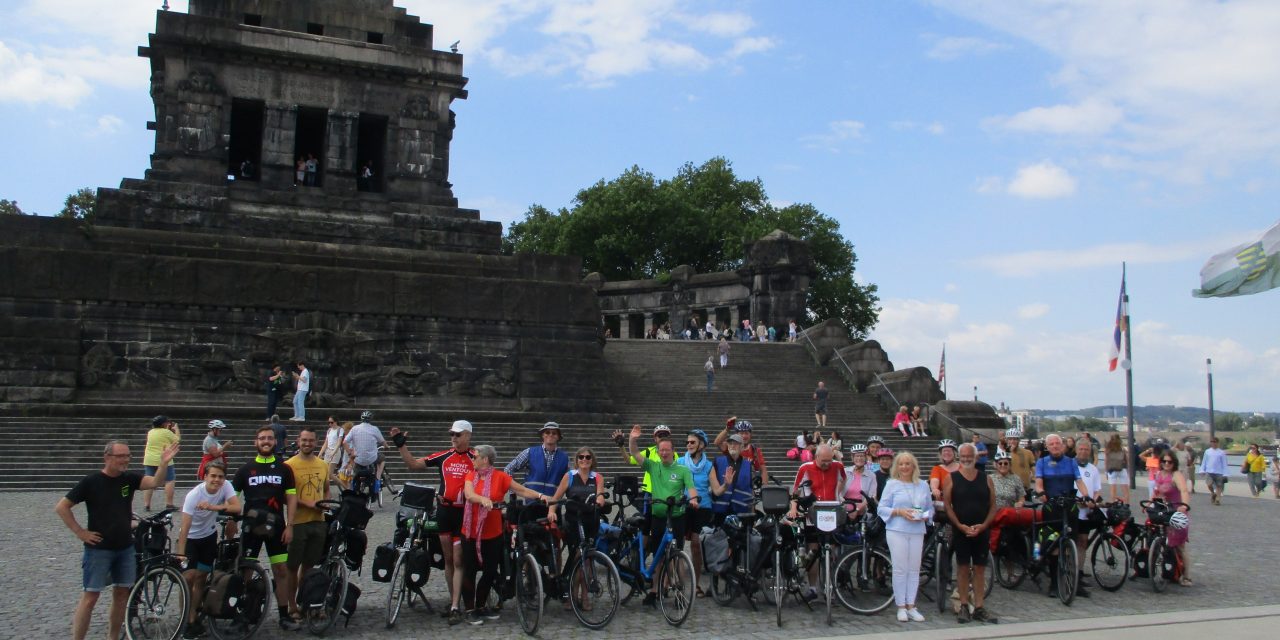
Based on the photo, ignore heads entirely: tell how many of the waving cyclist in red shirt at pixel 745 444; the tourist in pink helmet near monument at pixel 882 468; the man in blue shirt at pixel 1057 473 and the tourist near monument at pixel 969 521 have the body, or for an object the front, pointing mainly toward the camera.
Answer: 4

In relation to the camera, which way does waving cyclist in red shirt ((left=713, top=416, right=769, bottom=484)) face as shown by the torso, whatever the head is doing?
toward the camera

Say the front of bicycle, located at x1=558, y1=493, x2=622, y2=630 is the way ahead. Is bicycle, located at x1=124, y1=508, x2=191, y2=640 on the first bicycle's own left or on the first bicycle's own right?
on the first bicycle's own right

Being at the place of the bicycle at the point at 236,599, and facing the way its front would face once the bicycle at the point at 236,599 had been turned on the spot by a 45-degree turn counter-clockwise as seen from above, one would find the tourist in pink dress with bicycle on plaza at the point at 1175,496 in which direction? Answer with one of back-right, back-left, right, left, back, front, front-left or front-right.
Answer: front

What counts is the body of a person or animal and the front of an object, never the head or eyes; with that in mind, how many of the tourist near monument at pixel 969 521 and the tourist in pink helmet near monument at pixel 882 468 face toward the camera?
2

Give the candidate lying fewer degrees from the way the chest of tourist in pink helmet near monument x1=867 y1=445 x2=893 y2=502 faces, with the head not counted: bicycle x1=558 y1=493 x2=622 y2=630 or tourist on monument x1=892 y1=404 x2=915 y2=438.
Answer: the bicycle

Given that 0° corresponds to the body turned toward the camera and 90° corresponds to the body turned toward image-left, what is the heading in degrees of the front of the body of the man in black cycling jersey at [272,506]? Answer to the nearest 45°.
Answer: approximately 0°

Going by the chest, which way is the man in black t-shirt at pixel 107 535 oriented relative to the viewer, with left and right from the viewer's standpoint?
facing the viewer and to the right of the viewer

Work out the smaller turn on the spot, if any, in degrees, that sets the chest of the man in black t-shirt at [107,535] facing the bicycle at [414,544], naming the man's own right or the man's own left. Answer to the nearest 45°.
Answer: approximately 45° to the man's own left

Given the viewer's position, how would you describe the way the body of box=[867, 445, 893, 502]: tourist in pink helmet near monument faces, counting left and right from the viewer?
facing the viewer

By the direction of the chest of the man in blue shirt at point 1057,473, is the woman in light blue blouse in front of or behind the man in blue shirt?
in front

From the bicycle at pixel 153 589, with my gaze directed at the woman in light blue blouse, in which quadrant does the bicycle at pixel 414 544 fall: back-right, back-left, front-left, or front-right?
front-left

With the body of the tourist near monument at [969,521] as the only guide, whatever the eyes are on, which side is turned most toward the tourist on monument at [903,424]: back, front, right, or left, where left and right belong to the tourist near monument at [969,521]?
back

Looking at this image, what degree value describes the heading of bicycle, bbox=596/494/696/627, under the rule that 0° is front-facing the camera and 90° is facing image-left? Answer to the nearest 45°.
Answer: approximately 315°

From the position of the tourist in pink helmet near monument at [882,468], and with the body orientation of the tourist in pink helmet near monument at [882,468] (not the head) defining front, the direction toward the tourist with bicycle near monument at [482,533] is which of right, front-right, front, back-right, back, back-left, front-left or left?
front-right
